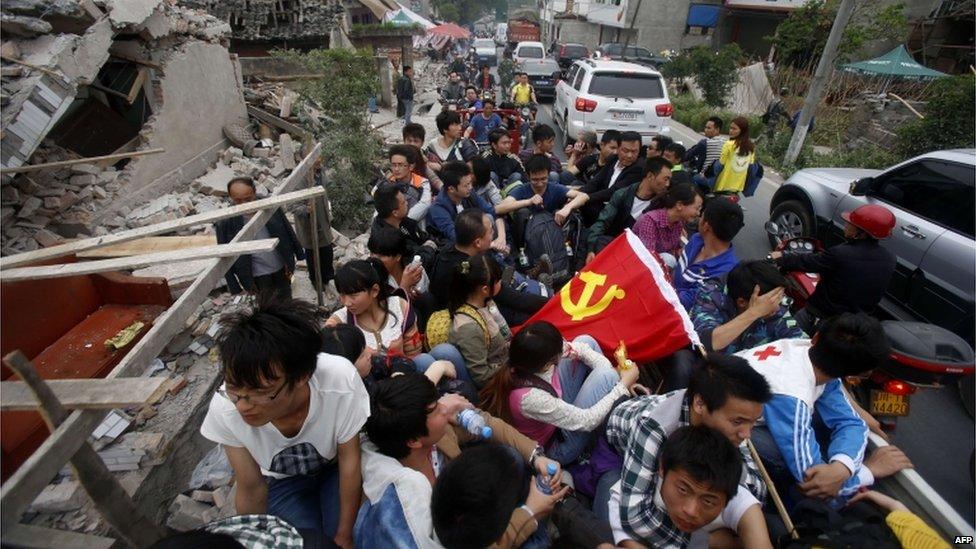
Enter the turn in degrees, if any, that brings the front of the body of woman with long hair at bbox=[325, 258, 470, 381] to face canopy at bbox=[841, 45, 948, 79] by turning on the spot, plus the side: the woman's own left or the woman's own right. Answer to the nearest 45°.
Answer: approximately 180°

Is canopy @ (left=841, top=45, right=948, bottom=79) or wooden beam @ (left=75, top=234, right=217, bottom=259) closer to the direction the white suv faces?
the canopy

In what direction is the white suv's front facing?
away from the camera
